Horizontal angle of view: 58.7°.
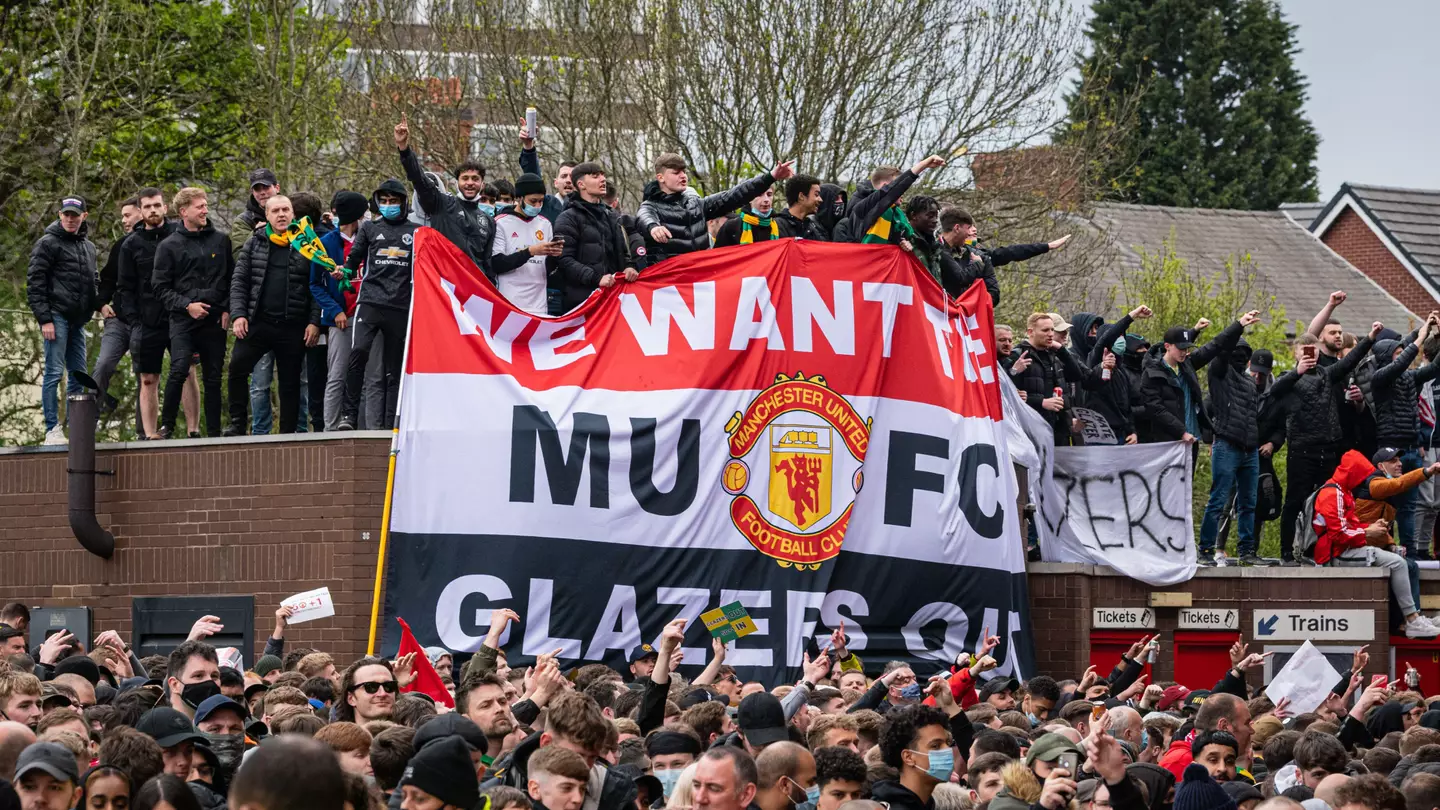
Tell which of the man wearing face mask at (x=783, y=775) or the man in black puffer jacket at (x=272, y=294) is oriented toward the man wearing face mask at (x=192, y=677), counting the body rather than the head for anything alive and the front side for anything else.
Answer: the man in black puffer jacket

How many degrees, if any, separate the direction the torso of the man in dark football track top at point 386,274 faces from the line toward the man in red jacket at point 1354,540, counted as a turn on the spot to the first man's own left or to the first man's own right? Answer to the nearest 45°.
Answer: approximately 90° to the first man's own left

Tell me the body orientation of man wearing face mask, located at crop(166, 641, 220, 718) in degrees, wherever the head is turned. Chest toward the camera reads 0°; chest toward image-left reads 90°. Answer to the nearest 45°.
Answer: approximately 315°

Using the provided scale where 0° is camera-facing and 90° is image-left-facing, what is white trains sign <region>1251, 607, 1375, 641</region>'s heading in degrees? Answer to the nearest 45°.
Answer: approximately 0°
